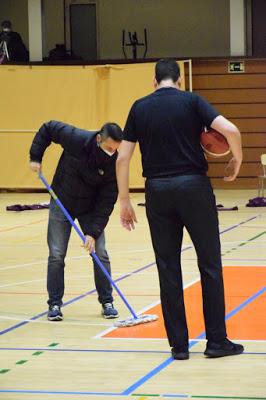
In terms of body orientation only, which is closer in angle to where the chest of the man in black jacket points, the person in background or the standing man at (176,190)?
the standing man

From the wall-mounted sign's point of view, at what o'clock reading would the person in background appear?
The person in background is roughly at 3 o'clock from the wall-mounted sign.

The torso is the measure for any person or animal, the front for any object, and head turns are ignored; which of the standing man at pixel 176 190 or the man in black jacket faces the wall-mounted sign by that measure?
the standing man

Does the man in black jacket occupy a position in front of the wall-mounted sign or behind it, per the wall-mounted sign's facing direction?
in front

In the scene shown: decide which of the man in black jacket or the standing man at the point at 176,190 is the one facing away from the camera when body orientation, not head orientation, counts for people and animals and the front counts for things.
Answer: the standing man

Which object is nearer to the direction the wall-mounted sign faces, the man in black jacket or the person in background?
the man in black jacket

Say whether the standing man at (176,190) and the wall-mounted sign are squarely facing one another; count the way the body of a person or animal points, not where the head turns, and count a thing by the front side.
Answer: yes

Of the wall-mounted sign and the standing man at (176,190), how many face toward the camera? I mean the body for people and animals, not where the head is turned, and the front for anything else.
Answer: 1

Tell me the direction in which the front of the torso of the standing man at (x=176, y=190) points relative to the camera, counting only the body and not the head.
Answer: away from the camera

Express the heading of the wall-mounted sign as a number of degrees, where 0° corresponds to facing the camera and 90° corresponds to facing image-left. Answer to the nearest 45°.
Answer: approximately 0°

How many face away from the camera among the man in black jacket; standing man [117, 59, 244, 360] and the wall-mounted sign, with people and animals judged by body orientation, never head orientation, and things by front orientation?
1

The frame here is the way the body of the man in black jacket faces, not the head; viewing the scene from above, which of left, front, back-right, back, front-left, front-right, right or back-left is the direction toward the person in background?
back-left

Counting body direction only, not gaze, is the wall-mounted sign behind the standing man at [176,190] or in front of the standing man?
in front

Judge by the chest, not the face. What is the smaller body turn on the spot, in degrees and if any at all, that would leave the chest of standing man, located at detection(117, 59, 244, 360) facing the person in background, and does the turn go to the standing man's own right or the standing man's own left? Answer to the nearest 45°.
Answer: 0° — they already face them

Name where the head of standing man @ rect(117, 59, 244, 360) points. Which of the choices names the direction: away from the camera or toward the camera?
away from the camera

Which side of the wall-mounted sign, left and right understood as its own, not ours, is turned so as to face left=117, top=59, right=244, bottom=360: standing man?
front
